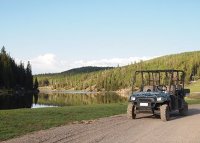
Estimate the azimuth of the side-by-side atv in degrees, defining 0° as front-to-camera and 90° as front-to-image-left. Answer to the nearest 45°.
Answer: approximately 45°
